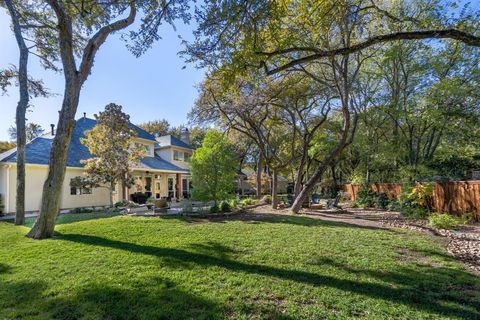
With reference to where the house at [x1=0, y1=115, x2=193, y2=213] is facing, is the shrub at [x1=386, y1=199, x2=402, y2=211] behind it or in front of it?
in front

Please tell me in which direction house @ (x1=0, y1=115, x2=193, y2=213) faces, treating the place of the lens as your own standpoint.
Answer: facing the viewer and to the right of the viewer

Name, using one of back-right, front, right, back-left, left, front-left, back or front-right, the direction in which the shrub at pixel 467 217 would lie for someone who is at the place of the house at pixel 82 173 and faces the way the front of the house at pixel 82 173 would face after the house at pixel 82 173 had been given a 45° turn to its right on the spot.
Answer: front-left

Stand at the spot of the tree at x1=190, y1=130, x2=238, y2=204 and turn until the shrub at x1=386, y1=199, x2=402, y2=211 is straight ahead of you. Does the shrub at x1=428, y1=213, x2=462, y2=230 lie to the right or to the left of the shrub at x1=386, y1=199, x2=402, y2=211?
right

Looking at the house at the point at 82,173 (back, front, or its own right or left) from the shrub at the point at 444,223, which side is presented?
back

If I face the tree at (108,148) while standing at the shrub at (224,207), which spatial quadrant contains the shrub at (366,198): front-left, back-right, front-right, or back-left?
back-right

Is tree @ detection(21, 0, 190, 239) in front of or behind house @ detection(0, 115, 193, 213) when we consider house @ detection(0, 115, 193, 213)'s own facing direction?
in front

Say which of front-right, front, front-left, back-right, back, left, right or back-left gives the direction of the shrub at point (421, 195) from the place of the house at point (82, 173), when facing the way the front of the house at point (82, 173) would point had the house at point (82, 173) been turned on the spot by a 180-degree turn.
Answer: back

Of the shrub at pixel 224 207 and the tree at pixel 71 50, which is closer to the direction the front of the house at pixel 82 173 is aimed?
the shrub

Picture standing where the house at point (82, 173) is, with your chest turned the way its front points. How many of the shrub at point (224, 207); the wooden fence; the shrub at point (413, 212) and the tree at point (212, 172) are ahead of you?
4
